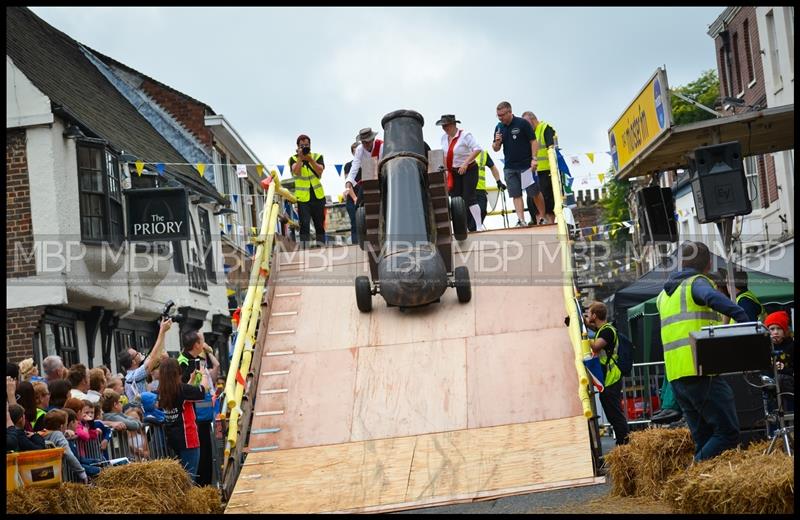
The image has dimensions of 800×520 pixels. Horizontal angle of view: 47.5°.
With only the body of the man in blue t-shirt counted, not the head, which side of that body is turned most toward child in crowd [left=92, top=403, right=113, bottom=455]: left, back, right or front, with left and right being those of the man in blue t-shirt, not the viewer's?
front

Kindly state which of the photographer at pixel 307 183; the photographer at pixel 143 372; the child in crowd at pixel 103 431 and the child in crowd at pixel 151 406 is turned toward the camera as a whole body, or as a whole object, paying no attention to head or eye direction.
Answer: the photographer at pixel 307 183

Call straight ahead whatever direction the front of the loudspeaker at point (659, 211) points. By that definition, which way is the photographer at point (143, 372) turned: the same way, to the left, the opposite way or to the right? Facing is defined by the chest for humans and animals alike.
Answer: the opposite way

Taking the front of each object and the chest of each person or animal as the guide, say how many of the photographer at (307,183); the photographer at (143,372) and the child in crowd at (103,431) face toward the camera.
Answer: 1

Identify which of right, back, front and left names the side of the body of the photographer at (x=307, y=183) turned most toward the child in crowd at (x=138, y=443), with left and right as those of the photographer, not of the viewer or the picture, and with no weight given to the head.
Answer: front

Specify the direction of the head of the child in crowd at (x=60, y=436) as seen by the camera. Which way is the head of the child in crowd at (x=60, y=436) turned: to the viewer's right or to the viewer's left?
to the viewer's right

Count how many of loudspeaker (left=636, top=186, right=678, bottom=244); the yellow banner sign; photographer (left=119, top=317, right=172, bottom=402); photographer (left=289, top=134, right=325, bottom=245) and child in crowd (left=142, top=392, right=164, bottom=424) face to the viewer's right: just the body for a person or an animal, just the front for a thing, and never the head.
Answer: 2

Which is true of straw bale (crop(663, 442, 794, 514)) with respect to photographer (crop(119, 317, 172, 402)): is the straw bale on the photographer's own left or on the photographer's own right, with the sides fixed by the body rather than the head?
on the photographer's own right

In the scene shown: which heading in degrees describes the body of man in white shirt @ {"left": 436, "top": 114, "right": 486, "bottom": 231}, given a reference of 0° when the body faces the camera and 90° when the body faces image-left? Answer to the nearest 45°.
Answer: approximately 45°

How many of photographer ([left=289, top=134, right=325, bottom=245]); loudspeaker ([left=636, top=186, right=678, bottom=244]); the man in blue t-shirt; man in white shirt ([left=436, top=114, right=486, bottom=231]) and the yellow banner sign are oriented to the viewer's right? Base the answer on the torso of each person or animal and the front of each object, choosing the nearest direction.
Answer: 0

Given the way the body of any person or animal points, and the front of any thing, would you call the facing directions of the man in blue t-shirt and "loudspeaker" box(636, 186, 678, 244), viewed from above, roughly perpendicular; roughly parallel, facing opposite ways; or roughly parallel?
roughly parallel

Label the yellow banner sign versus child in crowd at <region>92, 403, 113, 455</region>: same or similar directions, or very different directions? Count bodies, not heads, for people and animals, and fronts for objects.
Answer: very different directions

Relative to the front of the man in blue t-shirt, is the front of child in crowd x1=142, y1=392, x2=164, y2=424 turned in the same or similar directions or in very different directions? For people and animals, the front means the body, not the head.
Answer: very different directions

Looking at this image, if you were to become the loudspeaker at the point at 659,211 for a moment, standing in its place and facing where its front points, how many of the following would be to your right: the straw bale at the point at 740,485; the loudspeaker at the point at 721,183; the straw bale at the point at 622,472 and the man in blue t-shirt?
1

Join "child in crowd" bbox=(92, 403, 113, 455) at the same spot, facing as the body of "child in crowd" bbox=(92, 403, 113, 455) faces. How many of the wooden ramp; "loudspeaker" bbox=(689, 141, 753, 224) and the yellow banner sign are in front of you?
3

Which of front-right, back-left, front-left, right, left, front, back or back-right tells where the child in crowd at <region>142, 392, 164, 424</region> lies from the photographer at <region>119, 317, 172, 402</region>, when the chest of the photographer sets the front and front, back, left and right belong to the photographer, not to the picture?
right

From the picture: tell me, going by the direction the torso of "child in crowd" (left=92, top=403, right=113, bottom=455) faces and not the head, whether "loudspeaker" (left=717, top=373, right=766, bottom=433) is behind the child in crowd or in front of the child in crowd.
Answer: in front
